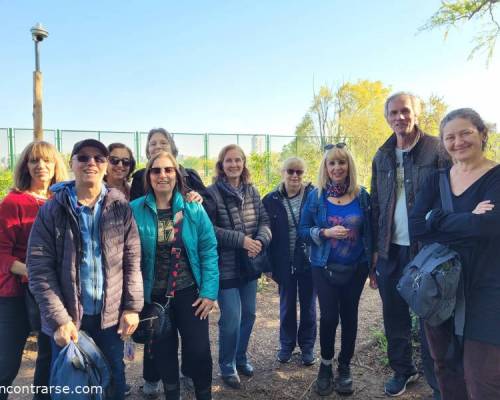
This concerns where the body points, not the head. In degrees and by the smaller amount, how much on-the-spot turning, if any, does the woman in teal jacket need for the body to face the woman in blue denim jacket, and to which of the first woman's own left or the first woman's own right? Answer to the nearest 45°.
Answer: approximately 90° to the first woman's own left

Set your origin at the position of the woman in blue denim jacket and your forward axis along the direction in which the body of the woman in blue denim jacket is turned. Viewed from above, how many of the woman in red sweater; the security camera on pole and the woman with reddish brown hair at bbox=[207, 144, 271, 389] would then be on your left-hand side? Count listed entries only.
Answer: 0

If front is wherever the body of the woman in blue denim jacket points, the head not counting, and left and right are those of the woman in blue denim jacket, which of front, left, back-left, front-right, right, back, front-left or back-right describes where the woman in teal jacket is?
front-right

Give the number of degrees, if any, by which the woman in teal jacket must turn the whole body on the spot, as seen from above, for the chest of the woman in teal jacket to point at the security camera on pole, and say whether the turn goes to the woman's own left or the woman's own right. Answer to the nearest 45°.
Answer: approximately 135° to the woman's own right

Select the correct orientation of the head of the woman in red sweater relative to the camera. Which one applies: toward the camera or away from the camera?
toward the camera

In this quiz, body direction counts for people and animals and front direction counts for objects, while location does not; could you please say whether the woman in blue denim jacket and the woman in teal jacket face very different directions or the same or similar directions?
same or similar directions

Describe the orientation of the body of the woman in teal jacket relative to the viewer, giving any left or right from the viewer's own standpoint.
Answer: facing the viewer

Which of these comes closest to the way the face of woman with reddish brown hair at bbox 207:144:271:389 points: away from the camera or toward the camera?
toward the camera

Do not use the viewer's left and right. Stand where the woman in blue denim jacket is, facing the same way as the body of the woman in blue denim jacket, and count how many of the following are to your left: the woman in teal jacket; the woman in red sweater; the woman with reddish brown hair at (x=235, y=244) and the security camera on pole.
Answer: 0

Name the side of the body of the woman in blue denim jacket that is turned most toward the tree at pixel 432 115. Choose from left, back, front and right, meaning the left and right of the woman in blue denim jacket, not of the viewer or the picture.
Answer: back

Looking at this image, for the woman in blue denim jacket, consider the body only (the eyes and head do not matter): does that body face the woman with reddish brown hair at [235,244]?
no

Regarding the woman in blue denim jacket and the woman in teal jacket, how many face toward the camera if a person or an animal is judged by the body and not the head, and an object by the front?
2

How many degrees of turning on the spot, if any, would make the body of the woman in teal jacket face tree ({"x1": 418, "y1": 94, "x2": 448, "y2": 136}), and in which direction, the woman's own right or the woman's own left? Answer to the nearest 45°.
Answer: approximately 135° to the woman's own left

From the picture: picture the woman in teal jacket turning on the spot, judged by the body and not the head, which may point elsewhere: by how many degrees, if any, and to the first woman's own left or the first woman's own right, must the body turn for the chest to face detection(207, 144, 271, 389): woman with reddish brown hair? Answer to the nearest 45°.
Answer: approximately 135° to the first woman's own left

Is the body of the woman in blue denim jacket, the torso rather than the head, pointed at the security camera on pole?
no

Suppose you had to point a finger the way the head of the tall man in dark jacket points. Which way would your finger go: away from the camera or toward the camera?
toward the camera

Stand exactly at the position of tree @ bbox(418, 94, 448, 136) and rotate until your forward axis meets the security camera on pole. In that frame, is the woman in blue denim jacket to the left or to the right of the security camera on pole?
left

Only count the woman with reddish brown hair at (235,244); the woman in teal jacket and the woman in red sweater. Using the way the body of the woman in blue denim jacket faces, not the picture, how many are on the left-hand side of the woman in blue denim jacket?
0
